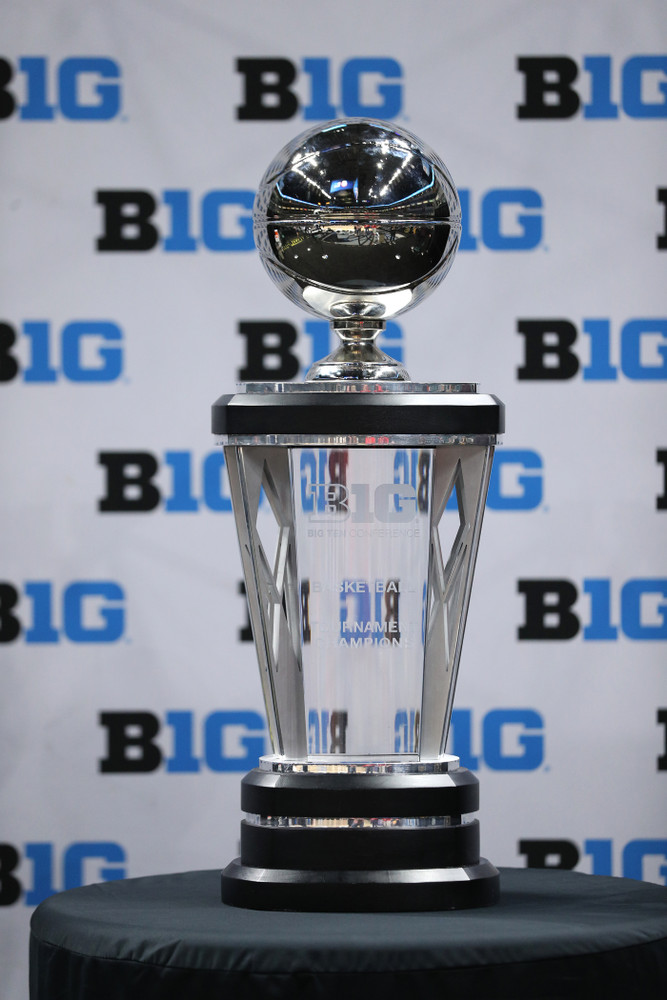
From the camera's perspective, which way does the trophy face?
toward the camera
